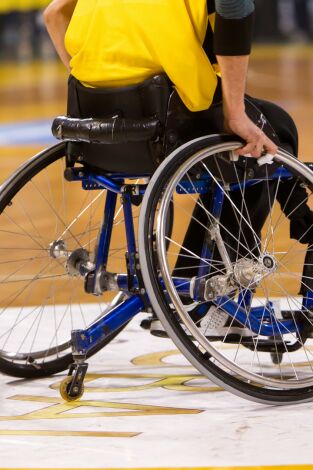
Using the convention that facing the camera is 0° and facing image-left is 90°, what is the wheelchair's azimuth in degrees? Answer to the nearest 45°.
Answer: approximately 225°
